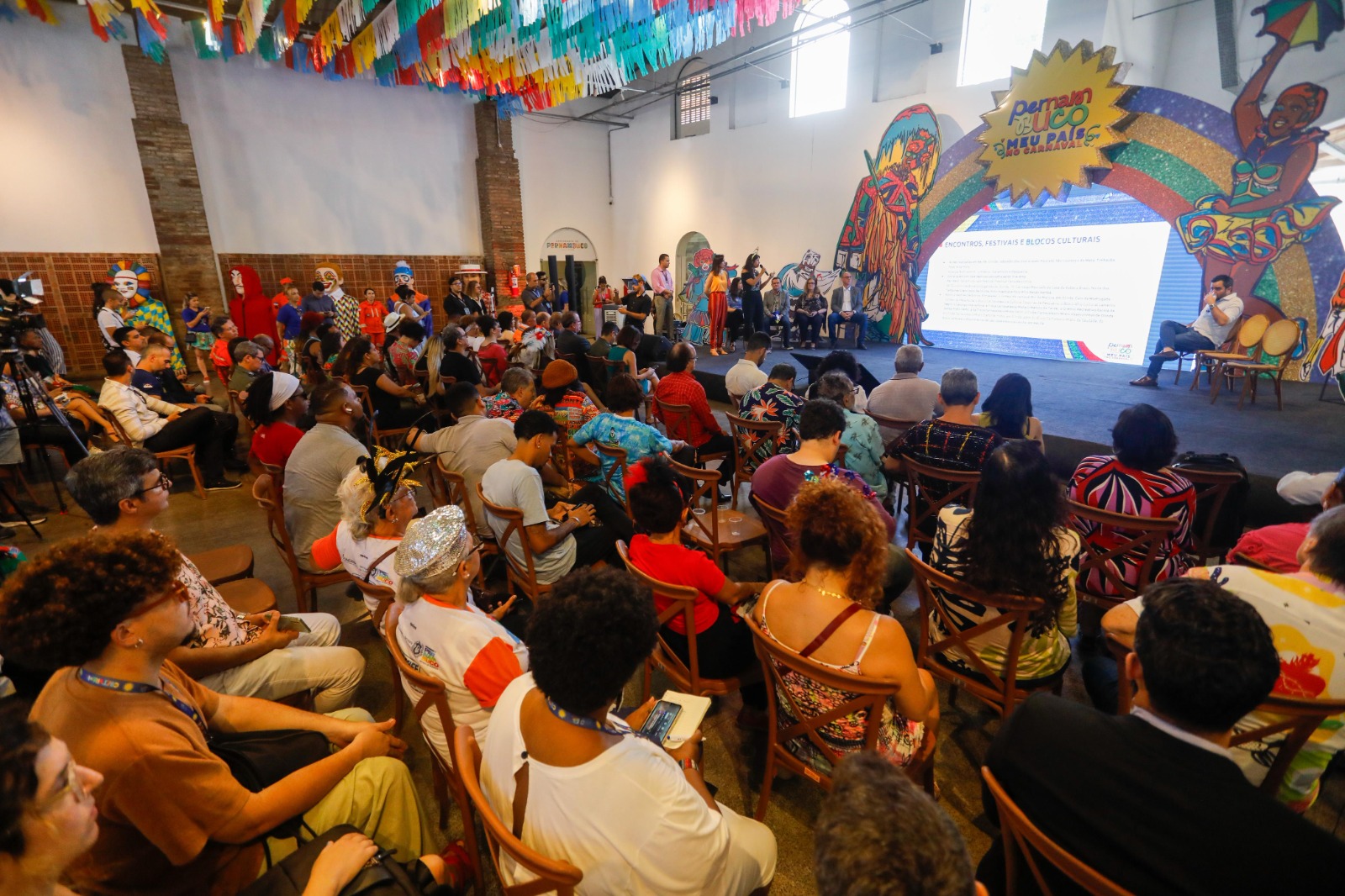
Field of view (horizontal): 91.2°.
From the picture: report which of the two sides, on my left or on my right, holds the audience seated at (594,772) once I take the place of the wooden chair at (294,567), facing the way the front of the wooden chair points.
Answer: on my right

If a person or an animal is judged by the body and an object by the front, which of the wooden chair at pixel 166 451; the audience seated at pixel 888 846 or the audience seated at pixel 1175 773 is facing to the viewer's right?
the wooden chair

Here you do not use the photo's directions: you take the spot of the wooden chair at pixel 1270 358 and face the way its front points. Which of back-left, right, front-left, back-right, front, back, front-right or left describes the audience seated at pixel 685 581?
front-left

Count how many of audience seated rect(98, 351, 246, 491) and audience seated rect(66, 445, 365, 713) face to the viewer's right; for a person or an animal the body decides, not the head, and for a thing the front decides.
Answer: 2

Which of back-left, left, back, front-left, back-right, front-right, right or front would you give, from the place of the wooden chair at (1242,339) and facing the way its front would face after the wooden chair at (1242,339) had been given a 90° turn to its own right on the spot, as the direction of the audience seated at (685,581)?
back-left

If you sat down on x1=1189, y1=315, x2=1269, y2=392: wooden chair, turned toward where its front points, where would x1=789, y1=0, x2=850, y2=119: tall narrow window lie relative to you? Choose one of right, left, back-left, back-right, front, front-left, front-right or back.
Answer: front-right

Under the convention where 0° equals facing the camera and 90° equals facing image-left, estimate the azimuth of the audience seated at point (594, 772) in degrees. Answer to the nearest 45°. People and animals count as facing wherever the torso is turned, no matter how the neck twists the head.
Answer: approximately 225°

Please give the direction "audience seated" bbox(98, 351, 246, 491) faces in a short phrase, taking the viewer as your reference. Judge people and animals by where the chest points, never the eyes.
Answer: facing to the right of the viewer

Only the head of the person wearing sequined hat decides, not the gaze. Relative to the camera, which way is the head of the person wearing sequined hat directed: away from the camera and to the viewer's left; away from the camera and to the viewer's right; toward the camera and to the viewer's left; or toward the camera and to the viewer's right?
away from the camera and to the viewer's right

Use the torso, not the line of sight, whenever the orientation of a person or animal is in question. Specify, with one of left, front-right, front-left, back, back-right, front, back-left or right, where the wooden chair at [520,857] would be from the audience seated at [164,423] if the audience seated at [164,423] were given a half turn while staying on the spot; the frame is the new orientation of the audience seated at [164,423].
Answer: left

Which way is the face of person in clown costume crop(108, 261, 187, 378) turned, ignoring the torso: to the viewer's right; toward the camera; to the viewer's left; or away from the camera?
toward the camera

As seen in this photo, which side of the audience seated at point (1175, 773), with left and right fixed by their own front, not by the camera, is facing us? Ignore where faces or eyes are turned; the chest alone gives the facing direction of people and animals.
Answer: back

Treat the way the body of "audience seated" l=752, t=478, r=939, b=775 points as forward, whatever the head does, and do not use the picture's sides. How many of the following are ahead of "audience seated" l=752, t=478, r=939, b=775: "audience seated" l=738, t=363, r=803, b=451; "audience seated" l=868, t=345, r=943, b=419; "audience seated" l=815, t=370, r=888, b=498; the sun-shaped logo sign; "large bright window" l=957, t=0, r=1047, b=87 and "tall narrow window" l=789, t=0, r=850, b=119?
6

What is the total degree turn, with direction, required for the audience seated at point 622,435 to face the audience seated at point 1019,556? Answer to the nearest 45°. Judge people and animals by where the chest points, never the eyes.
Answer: approximately 135° to their right

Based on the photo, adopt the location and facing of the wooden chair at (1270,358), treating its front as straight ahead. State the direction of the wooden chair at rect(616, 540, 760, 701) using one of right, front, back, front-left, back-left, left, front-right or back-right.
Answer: front-left

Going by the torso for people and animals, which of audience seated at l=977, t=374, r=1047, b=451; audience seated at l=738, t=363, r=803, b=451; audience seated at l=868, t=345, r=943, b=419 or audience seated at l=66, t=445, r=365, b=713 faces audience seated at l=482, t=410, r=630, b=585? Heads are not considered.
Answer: audience seated at l=66, t=445, r=365, b=713

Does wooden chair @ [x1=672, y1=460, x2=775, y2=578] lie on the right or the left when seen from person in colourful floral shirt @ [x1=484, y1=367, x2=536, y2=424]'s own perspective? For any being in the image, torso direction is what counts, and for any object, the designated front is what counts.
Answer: on their right

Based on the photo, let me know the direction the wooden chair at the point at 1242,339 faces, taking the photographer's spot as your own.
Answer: facing the viewer and to the left of the viewer

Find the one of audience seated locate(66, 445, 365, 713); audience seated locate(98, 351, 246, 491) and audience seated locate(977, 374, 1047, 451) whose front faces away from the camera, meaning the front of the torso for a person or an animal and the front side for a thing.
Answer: audience seated locate(977, 374, 1047, 451)

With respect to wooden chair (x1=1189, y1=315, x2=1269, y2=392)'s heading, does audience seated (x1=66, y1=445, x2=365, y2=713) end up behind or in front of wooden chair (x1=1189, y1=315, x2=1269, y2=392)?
in front

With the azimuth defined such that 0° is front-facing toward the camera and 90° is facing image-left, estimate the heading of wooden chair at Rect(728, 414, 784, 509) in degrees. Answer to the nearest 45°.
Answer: approximately 225°

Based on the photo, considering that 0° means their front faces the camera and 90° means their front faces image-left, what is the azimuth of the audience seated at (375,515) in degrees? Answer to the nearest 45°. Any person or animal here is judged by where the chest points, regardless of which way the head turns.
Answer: approximately 225°
